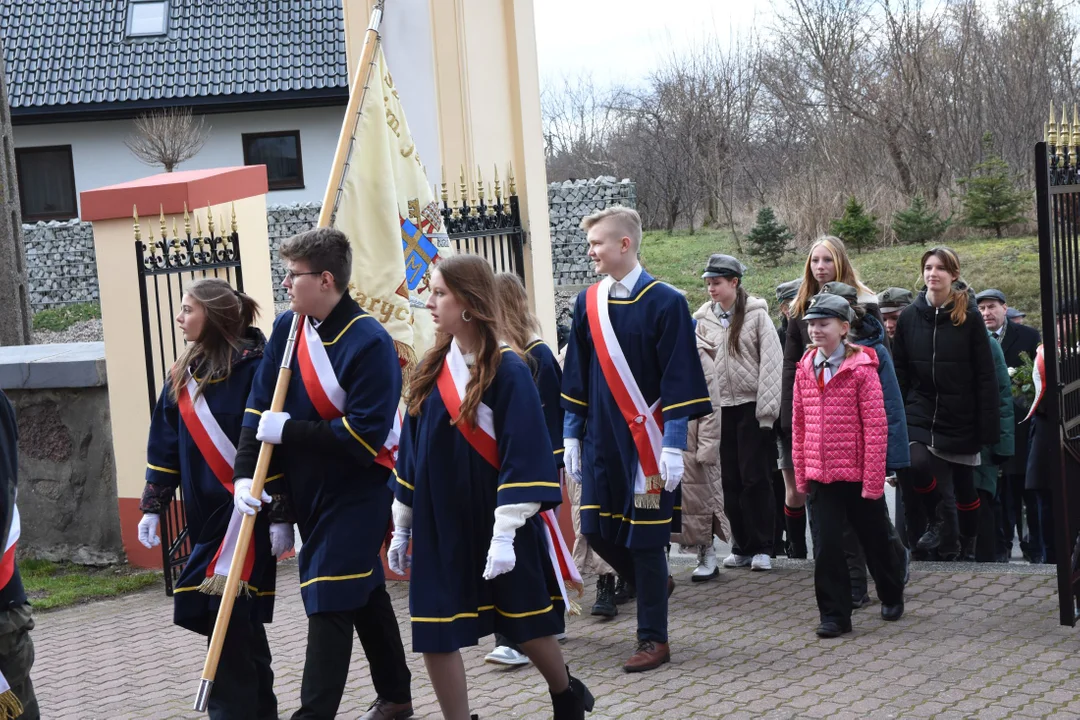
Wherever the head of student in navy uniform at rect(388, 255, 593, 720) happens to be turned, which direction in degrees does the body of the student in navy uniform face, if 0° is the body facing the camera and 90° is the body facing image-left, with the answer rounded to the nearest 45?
approximately 45°

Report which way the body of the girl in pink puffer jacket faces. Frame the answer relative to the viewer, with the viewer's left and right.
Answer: facing the viewer and to the left of the viewer

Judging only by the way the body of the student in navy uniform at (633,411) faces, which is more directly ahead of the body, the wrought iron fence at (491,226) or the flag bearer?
the flag bearer

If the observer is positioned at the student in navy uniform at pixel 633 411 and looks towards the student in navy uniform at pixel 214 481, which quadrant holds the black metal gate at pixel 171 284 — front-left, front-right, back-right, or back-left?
front-right

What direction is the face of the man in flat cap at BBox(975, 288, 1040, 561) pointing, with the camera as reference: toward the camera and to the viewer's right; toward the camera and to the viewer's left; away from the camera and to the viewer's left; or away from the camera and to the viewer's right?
toward the camera and to the viewer's left

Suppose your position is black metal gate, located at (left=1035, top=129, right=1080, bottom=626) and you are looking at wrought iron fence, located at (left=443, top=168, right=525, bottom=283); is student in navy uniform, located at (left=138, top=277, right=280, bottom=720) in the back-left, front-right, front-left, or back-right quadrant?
front-left

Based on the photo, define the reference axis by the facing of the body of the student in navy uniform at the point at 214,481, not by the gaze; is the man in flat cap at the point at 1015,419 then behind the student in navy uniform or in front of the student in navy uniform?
behind

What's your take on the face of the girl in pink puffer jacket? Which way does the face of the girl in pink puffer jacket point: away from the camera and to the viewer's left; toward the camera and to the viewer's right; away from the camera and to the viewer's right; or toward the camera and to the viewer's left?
toward the camera and to the viewer's left

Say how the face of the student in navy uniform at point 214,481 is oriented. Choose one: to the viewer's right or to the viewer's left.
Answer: to the viewer's left

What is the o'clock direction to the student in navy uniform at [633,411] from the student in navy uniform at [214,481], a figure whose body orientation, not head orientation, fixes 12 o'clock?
the student in navy uniform at [633,411] is roughly at 7 o'clock from the student in navy uniform at [214,481].

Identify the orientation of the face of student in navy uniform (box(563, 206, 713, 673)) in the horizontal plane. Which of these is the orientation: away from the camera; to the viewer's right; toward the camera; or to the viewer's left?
to the viewer's left

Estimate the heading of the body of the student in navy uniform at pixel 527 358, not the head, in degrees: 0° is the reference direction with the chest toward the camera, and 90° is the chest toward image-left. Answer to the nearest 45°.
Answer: approximately 90°
